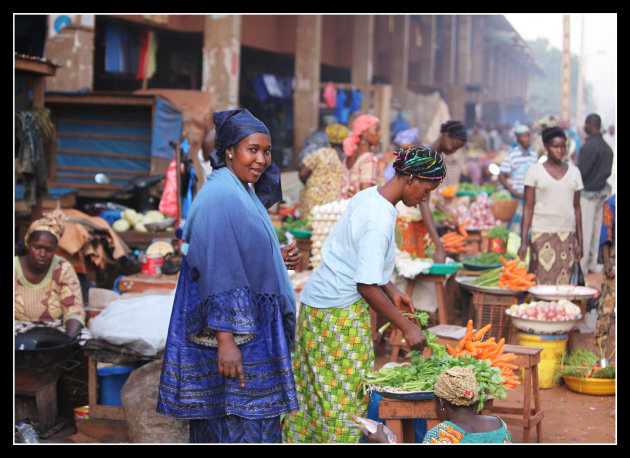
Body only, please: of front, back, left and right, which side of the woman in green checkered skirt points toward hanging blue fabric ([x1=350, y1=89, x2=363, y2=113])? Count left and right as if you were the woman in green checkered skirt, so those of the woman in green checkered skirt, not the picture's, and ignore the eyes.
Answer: left

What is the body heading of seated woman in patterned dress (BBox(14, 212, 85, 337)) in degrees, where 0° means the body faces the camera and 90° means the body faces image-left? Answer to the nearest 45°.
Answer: approximately 0°

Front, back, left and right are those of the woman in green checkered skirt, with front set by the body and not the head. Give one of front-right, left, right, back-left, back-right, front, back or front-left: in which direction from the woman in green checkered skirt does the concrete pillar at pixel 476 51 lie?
left

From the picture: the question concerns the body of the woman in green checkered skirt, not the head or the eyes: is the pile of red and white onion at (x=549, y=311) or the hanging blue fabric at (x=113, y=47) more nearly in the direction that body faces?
the pile of red and white onion

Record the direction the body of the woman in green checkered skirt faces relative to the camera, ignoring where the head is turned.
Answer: to the viewer's right

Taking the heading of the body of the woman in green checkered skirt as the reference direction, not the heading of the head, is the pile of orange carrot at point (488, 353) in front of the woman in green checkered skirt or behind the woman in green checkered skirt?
in front
